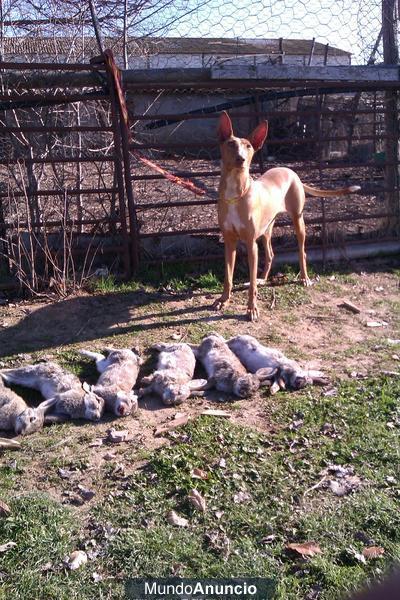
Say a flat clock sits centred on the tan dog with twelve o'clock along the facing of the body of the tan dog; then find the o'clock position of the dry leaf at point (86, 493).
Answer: The dry leaf is roughly at 11 o'clock from the tan dog.

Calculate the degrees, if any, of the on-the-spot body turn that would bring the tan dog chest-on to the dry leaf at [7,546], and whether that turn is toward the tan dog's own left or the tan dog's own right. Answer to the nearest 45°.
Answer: approximately 45° to the tan dog's own left

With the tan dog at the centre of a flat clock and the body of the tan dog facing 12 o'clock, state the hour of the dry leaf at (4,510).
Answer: The dry leaf is roughly at 11 o'clock from the tan dog.

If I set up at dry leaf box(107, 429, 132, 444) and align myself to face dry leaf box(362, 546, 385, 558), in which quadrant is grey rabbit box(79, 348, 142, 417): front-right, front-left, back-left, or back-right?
back-left

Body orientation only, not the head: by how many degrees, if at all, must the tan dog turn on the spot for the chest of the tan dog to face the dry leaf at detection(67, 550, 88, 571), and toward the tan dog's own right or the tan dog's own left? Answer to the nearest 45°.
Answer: approximately 45° to the tan dog's own left

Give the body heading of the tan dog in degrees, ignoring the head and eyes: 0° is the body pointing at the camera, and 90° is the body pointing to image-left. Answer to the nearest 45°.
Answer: approximately 45°

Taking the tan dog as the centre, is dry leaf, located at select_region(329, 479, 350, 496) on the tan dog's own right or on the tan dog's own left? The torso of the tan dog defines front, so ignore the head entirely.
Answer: on the tan dog's own left

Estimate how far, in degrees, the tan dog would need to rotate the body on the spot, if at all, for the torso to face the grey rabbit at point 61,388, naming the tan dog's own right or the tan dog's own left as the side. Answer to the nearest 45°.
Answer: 0° — it already faces it

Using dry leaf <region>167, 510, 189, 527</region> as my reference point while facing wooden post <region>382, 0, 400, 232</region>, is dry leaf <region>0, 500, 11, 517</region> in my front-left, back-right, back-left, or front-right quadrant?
back-left

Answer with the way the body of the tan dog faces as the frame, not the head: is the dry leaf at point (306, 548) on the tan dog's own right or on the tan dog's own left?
on the tan dog's own left
